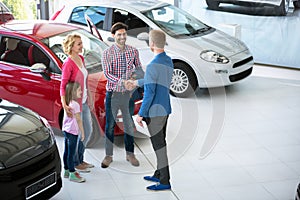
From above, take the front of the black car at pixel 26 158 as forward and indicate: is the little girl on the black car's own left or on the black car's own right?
on the black car's own left

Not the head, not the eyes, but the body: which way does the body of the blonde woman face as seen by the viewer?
to the viewer's right

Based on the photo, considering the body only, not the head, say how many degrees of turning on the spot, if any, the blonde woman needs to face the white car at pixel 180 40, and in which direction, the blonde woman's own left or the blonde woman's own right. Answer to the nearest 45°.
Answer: approximately 45° to the blonde woman's own left

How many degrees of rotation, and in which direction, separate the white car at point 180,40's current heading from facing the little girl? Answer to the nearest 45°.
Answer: approximately 45° to its right

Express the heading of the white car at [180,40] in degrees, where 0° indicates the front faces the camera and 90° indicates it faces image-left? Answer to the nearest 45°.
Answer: approximately 315°

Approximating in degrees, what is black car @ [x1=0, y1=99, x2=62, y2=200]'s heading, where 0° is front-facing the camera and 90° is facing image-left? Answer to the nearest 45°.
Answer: approximately 315°

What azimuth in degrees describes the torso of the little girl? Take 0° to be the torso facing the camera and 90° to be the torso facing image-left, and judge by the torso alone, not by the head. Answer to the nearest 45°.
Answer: approximately 270°

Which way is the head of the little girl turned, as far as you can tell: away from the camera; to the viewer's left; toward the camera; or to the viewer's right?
to the viewer's right

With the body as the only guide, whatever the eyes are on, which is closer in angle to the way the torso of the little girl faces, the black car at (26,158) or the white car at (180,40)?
the white car

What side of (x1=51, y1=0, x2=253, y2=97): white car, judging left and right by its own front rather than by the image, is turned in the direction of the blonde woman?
right
